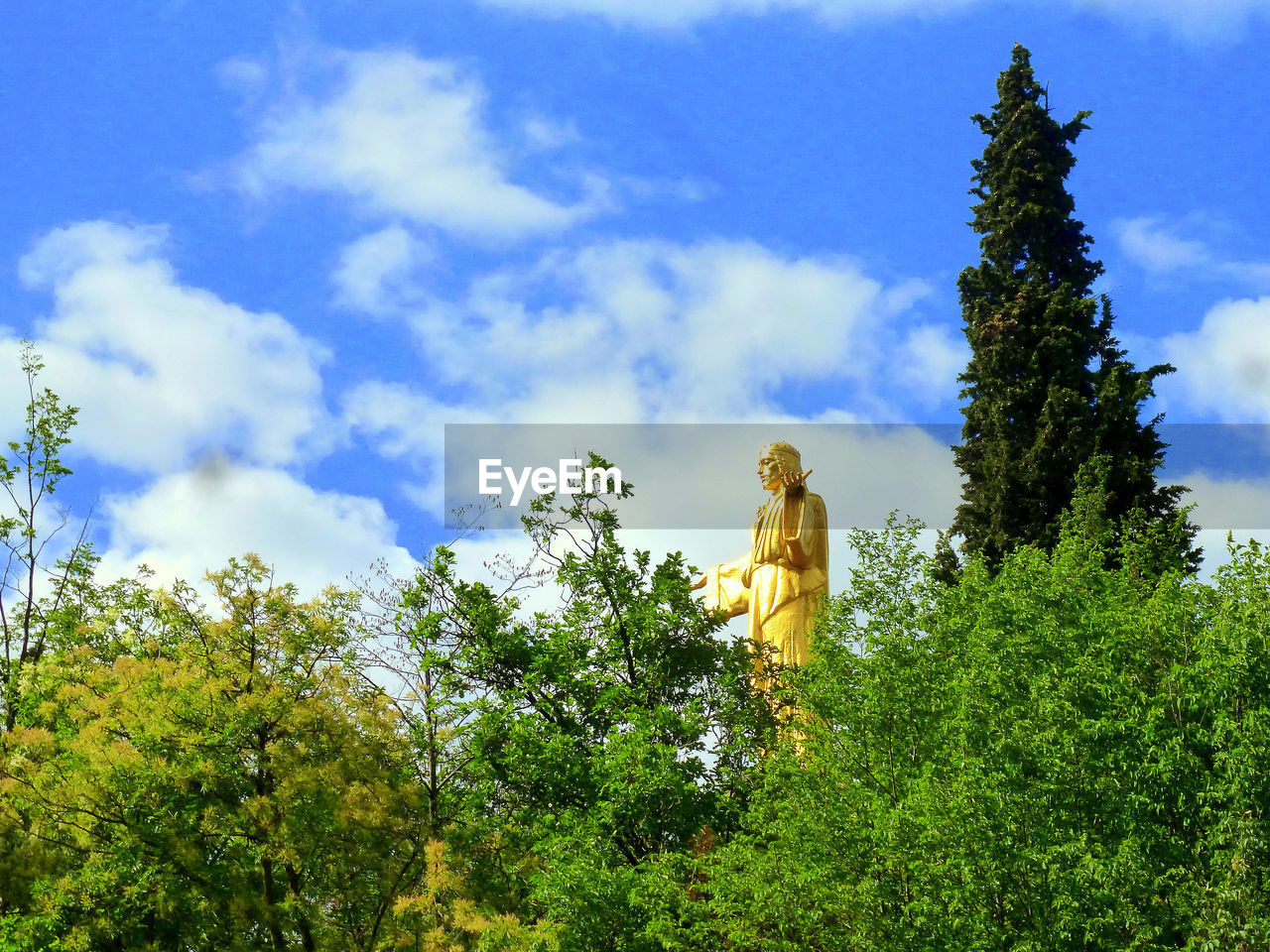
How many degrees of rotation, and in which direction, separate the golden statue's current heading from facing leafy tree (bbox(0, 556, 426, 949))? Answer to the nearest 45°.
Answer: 0° — it already faces it

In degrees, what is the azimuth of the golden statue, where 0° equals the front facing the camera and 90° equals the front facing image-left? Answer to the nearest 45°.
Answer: approximately 45°

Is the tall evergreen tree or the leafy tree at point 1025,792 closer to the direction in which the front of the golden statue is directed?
the leafy tree

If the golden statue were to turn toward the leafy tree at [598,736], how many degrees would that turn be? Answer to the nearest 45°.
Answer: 0° — it already faces it

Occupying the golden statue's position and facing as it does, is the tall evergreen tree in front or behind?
behind

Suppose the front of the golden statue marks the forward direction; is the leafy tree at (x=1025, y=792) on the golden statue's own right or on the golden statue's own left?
on the golden statue's own left
